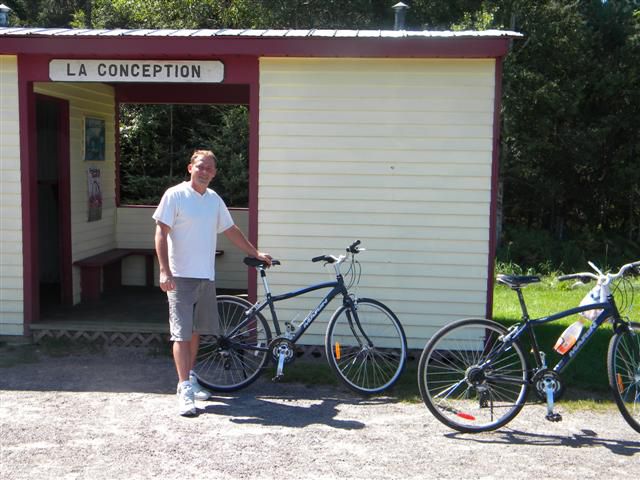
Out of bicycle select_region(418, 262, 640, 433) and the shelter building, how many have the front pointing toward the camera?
1

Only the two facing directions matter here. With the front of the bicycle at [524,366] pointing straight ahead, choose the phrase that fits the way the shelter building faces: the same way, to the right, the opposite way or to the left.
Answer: to the right

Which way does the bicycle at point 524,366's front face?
to the viewer's right

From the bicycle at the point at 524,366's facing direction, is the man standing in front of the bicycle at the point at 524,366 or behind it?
behind

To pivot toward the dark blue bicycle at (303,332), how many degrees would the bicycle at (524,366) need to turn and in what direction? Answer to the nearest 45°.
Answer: approximately 180°

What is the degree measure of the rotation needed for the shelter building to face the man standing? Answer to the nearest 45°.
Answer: approximately 45° to its right

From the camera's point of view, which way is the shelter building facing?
toward the camera

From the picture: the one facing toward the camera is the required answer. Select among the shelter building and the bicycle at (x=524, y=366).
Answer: the shelter building

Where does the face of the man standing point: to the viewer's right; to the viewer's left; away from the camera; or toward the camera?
toward the camera
